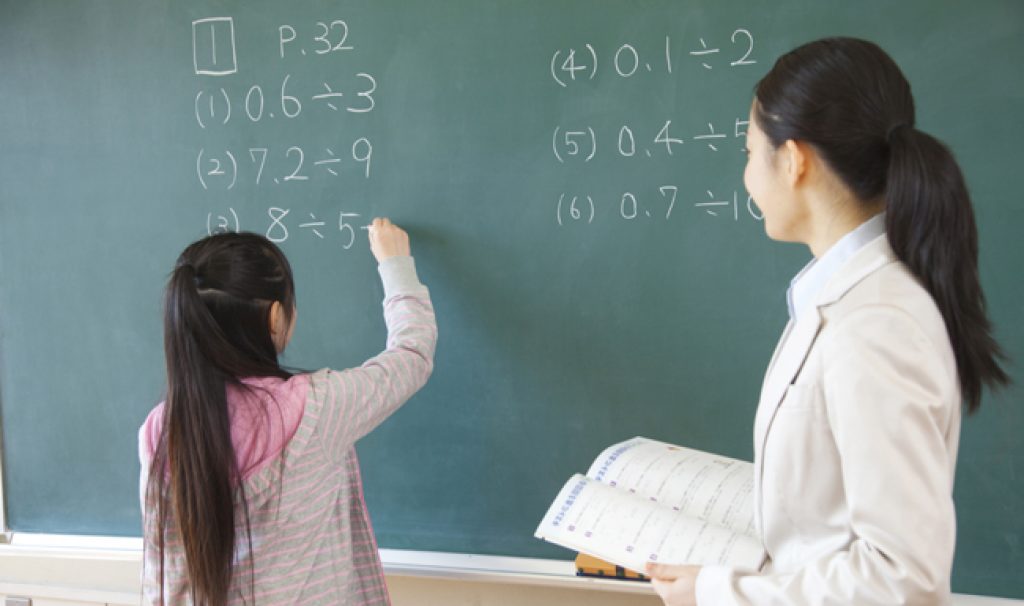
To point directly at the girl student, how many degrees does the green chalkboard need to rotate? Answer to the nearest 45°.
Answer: approximately 45° to its right

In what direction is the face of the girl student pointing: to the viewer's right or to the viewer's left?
to the viewer's right

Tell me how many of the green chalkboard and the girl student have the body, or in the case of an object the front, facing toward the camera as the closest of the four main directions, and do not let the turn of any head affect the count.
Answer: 1

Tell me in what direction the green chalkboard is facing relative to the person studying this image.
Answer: facing the viewer

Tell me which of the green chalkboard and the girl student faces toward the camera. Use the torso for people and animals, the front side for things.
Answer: the green chalkboard

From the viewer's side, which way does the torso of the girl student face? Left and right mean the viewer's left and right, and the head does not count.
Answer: facing away from the viewer and to the right of the viewer

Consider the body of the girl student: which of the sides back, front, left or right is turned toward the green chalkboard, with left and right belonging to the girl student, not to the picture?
front
